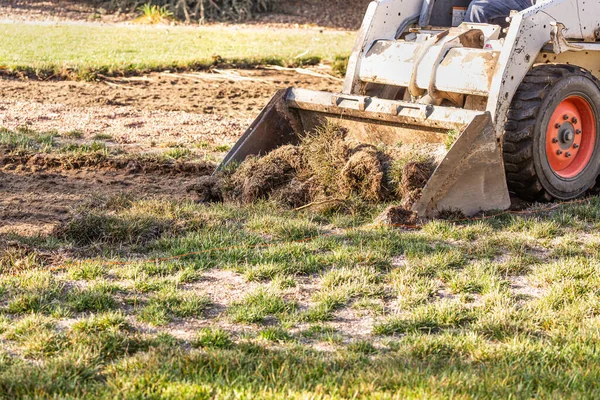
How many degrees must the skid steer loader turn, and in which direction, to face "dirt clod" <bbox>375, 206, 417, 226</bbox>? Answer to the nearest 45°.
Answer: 0° — it already faces it

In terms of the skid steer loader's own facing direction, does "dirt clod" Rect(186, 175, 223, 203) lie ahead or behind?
ahead

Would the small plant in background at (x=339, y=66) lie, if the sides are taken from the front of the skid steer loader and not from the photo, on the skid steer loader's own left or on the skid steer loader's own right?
on the skid steer loader's own right

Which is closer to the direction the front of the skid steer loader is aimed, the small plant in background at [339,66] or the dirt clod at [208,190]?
the dirt clod

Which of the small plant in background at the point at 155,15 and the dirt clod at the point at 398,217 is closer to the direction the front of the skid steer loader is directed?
the dirt clod

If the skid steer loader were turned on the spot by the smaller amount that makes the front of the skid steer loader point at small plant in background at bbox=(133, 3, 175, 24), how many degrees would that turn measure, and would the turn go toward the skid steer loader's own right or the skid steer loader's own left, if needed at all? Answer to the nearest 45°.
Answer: approximately 90° to the skid steer loader's own right

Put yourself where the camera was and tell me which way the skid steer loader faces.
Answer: facing the viewer and to the left of the viewer
